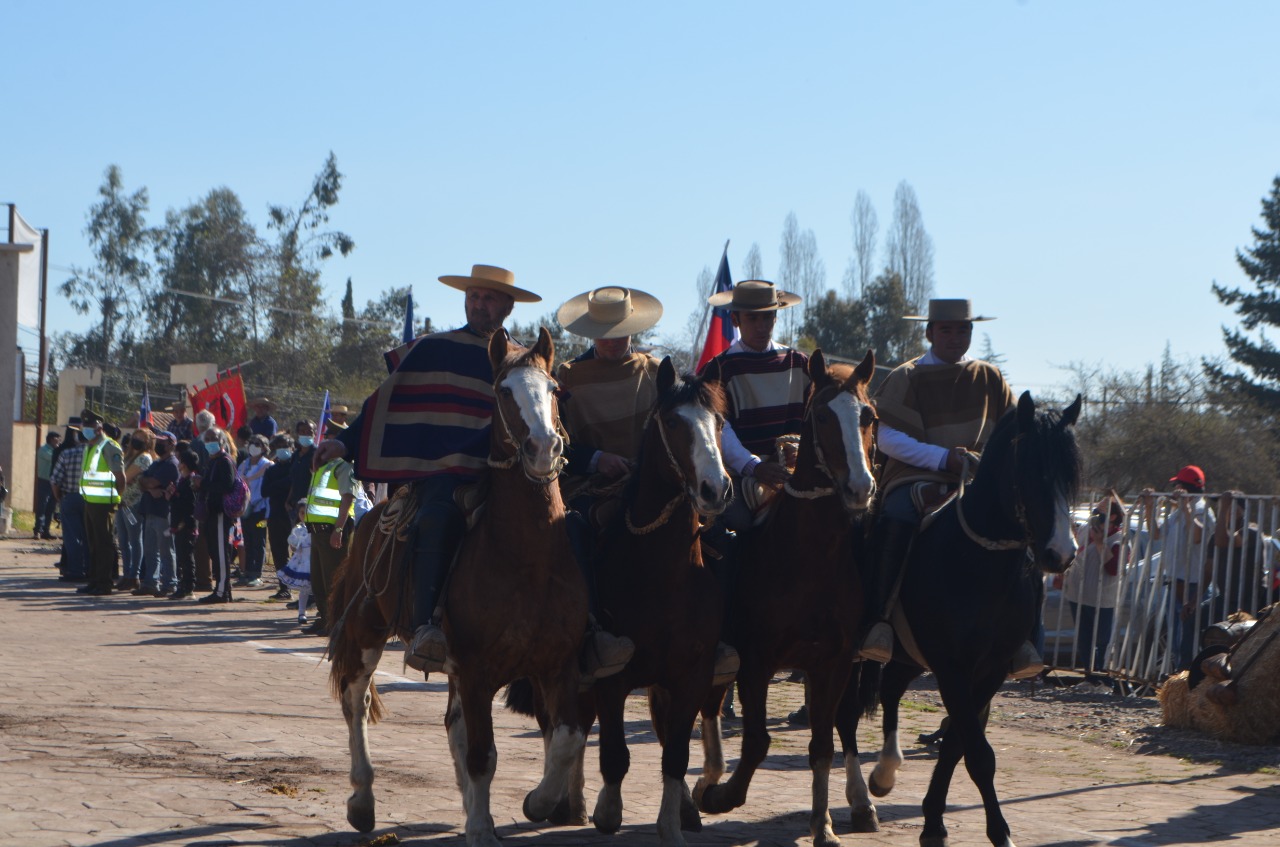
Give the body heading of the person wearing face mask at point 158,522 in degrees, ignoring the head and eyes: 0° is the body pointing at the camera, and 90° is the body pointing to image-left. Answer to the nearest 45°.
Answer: approximately 45°

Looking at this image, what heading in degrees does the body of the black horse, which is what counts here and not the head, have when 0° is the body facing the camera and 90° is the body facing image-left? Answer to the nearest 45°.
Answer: approximately 315°

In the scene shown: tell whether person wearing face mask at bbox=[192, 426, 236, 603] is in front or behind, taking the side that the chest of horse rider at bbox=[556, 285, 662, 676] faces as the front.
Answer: behind

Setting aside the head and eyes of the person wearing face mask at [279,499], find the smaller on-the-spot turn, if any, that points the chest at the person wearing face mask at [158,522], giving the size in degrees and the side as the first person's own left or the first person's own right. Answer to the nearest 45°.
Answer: approximately 90° to the first person's own right
